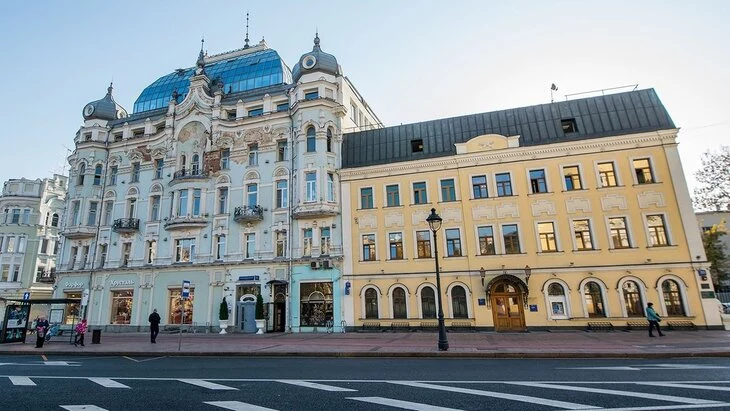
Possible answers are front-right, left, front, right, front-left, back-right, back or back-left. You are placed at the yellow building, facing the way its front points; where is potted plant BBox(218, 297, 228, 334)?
right

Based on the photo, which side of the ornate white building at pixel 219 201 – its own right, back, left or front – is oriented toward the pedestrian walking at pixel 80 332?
front

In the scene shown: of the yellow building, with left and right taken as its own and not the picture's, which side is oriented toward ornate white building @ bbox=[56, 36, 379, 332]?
right

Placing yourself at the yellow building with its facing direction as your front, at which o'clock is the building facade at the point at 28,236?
The building facade is roughly at 3 o'clock from the yellow building.

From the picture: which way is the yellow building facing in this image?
toward the camera

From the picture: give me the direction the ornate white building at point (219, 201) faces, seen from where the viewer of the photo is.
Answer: facing the viewer and to the left of the viewer
